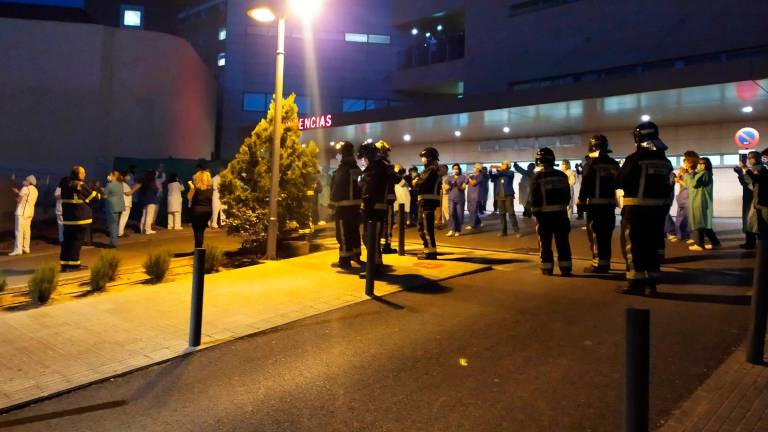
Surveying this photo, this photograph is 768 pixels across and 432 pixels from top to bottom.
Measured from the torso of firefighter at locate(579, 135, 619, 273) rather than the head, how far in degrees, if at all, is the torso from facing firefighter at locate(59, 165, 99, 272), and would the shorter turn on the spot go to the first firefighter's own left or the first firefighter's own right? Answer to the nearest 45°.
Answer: approximately 45° to the first firefighter's own left

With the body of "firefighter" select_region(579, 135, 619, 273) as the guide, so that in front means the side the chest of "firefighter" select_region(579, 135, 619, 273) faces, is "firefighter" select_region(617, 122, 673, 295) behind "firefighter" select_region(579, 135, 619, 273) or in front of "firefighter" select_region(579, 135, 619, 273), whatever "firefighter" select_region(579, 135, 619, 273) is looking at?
behind

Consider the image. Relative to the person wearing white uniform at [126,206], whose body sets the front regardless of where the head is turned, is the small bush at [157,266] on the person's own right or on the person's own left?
on the person's own right

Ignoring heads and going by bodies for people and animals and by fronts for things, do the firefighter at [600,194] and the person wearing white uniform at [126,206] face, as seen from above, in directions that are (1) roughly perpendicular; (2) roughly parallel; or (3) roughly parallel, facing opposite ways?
roughly perpendicular

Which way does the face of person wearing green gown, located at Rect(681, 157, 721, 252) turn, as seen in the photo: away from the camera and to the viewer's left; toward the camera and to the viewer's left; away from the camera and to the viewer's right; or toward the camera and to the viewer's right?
toward the camera and to the viewer's left

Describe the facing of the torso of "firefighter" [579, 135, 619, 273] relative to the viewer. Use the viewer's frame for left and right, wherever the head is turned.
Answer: facing away from the viewer and to the left of the viewer

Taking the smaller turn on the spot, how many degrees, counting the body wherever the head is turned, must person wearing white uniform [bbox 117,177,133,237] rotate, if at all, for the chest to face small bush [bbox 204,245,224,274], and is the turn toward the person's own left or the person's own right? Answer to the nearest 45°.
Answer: approximately 90° to the person's own right

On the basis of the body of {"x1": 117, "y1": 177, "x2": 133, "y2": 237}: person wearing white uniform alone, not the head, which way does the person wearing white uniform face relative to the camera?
to the viewer's right

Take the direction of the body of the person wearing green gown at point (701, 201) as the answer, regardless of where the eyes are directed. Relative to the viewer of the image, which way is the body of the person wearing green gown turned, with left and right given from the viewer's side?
facing to the left of the viewer

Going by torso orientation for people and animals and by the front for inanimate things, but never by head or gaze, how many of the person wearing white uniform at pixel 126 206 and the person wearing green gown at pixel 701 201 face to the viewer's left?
1

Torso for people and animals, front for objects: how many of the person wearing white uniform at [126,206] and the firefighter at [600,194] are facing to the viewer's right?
1
